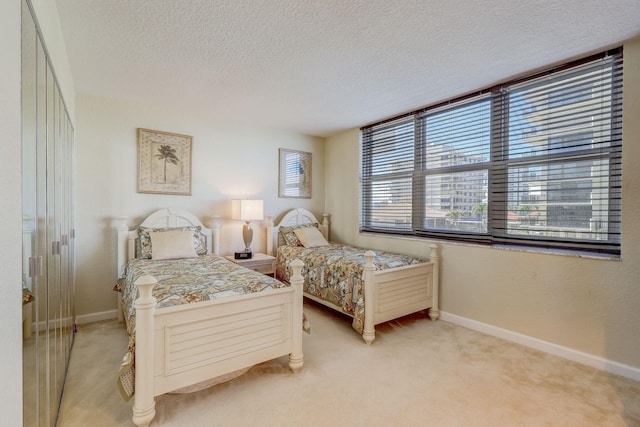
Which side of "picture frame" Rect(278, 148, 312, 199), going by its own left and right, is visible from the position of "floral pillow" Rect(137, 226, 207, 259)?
right

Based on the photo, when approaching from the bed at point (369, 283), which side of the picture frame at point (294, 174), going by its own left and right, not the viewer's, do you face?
front

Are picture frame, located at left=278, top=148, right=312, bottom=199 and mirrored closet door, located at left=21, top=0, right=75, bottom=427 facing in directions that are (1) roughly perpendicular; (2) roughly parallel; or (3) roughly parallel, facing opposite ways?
roughly perpendicular

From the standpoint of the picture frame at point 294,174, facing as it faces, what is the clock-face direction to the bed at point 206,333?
The bed is roughly at 2 o'clock from the picture frame.

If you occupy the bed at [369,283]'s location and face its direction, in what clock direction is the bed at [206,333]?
the bed at [206,333] is roughly at 3 o'clock from the bed at [369,283].

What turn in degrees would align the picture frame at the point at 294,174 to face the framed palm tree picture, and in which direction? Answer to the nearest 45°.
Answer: approximately 90° to its right

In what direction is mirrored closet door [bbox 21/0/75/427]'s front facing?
to the viewer's right

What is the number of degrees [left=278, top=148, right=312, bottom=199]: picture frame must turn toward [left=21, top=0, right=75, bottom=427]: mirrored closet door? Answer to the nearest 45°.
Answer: approximately 45° to its right

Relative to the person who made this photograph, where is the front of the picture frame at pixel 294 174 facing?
facing the viewer and to the right of the viewer

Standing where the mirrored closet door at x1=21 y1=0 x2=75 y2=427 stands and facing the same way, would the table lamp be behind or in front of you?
in front

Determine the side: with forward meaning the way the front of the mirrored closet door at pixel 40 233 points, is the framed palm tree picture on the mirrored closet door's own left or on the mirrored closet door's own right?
on the mirrored closet door's own left

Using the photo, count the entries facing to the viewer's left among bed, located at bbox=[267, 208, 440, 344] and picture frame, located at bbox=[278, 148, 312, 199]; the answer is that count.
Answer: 0

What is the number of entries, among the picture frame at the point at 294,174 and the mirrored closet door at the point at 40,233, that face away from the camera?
0
